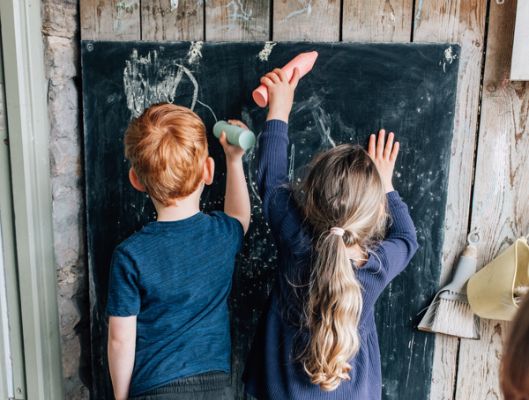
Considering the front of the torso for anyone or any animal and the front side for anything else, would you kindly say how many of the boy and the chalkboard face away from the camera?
1

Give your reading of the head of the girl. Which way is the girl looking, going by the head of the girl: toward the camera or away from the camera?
away from the camera

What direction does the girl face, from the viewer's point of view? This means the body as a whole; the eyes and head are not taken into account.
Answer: away from the camera

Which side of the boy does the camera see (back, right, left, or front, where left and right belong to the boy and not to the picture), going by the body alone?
back

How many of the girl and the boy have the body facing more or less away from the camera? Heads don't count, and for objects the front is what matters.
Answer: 2

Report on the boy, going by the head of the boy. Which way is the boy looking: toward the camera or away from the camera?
away from the camera

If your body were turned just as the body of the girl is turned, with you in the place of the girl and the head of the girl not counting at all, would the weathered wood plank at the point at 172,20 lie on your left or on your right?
on your left

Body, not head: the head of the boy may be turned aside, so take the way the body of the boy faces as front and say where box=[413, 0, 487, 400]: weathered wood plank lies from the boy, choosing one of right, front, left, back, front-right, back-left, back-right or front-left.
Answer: right

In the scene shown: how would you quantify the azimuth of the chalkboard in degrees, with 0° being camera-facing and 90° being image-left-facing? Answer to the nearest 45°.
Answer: approximately 0°

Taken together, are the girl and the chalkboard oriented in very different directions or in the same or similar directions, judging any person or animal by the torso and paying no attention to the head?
very different directions

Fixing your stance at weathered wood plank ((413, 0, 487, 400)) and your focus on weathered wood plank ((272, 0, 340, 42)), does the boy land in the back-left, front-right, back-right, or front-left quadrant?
front-left

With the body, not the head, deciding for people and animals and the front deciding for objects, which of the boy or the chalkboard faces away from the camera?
the boy

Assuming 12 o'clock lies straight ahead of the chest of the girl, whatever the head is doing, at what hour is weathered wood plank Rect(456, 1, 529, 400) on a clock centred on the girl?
The weathered wood plank is roughly at 2 o'clock from the girl.

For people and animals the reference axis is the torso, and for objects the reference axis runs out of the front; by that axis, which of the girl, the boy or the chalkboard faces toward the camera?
the chalkboard
